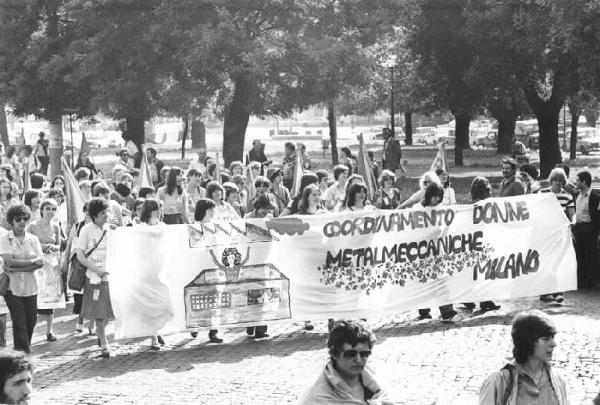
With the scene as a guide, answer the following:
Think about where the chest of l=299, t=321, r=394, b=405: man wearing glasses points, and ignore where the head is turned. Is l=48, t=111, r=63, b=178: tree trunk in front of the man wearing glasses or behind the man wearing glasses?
behind

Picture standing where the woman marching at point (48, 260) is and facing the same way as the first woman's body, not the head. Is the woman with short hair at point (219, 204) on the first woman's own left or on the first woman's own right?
on the first woman's own left

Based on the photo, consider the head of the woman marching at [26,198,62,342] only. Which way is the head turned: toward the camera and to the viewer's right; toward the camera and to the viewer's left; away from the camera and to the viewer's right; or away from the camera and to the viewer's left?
toward the camera and to the viewer's right

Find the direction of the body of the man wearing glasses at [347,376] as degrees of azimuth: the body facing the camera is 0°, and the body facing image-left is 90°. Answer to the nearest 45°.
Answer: approximately 315°

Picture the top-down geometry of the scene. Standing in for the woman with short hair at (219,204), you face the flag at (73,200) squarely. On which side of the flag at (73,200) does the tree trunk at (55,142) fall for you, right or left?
right

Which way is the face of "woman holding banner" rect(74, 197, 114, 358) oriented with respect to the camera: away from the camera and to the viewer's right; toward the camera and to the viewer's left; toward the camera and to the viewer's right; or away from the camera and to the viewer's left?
toward the camera and to the viewer's right

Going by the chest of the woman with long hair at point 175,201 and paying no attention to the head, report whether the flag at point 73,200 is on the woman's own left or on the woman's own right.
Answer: on the woman's own right

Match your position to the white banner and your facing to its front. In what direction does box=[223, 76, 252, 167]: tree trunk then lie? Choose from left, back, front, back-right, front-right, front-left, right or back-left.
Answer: back

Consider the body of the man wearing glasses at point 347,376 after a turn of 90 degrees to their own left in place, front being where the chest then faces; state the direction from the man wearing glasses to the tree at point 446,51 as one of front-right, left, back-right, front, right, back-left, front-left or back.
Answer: front-left

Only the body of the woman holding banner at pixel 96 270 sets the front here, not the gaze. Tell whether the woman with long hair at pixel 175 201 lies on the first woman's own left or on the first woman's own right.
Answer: on the first woman's own left

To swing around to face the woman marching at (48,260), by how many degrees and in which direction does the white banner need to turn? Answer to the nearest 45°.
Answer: approximately 90° to its right

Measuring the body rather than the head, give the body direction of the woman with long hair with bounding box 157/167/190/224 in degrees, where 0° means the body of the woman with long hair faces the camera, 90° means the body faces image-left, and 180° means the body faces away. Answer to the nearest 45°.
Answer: approximately 315°
